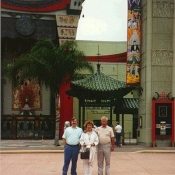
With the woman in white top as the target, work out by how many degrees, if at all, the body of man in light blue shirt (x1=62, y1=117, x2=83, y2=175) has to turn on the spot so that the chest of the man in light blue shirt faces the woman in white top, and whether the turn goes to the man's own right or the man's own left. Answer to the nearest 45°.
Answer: approximately 45° to the man's own left

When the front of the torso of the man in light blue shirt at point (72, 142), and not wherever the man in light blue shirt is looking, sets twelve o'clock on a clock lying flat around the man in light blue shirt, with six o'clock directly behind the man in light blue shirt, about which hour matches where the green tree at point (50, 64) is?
The green tree is roughly at 6 o'clock from the man in light blue shirt.

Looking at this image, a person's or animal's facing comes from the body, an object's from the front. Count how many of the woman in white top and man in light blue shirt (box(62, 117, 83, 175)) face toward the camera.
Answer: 2

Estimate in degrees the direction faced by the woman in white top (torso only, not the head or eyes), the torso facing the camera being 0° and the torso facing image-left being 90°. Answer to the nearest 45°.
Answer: approximately 0°

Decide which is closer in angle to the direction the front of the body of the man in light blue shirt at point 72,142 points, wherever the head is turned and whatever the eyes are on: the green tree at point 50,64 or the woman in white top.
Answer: the woman in white top

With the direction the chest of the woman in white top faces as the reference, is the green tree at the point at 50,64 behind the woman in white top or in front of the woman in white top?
behind

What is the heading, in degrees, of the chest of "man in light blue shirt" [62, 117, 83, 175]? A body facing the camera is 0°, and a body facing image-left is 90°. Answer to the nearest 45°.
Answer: approximately 0°
